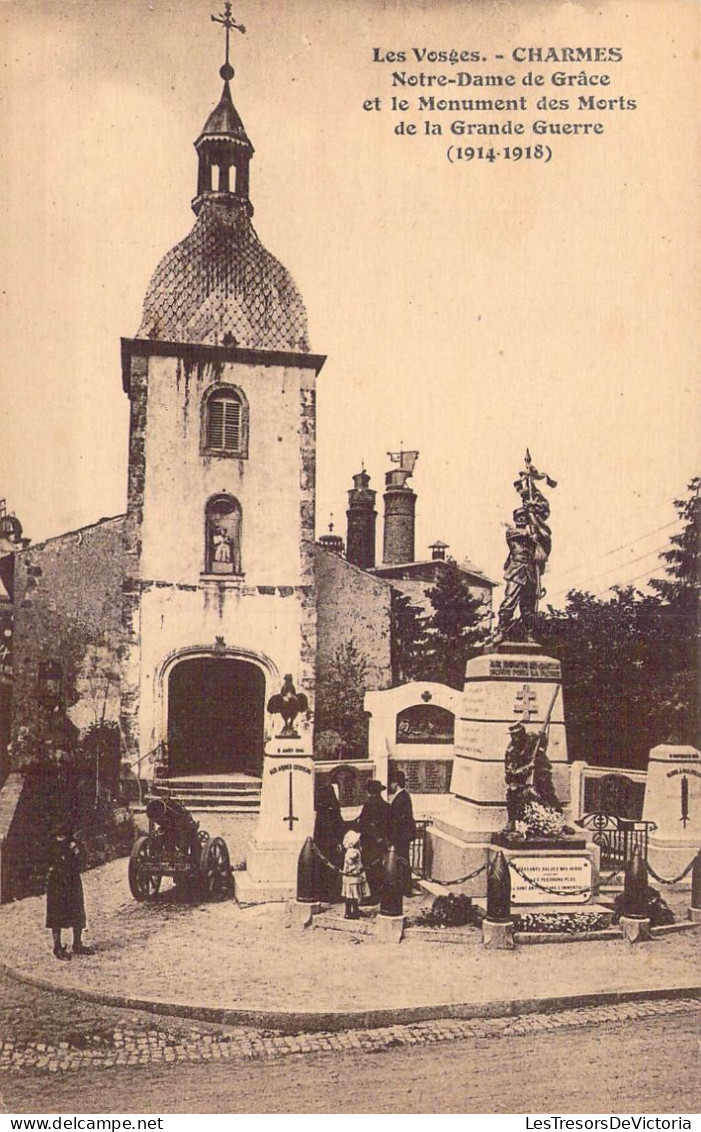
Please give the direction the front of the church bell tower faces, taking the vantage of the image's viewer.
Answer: facing the viewer

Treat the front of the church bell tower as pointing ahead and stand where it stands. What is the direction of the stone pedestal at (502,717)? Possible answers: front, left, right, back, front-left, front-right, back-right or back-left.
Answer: front-left

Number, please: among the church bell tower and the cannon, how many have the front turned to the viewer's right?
0

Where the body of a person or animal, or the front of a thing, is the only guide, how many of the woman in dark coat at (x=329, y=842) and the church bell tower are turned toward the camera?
1

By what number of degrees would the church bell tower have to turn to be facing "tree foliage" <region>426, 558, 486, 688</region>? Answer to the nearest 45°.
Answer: approximately 90° to its left

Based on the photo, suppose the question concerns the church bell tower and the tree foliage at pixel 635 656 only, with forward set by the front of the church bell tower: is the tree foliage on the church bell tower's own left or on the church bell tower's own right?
on the church bell tower's own left

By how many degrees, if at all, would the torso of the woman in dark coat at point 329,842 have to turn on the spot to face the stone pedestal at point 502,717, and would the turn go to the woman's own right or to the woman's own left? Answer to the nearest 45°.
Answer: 0° — they already face it

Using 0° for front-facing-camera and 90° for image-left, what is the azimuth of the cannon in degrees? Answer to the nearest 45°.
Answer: approximately 45°
